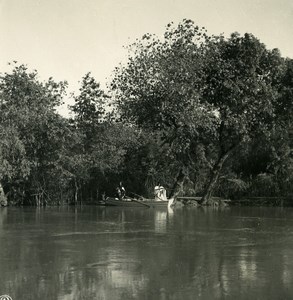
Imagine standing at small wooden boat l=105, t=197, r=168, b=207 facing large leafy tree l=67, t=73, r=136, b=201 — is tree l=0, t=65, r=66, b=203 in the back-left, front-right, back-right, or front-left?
front-left
